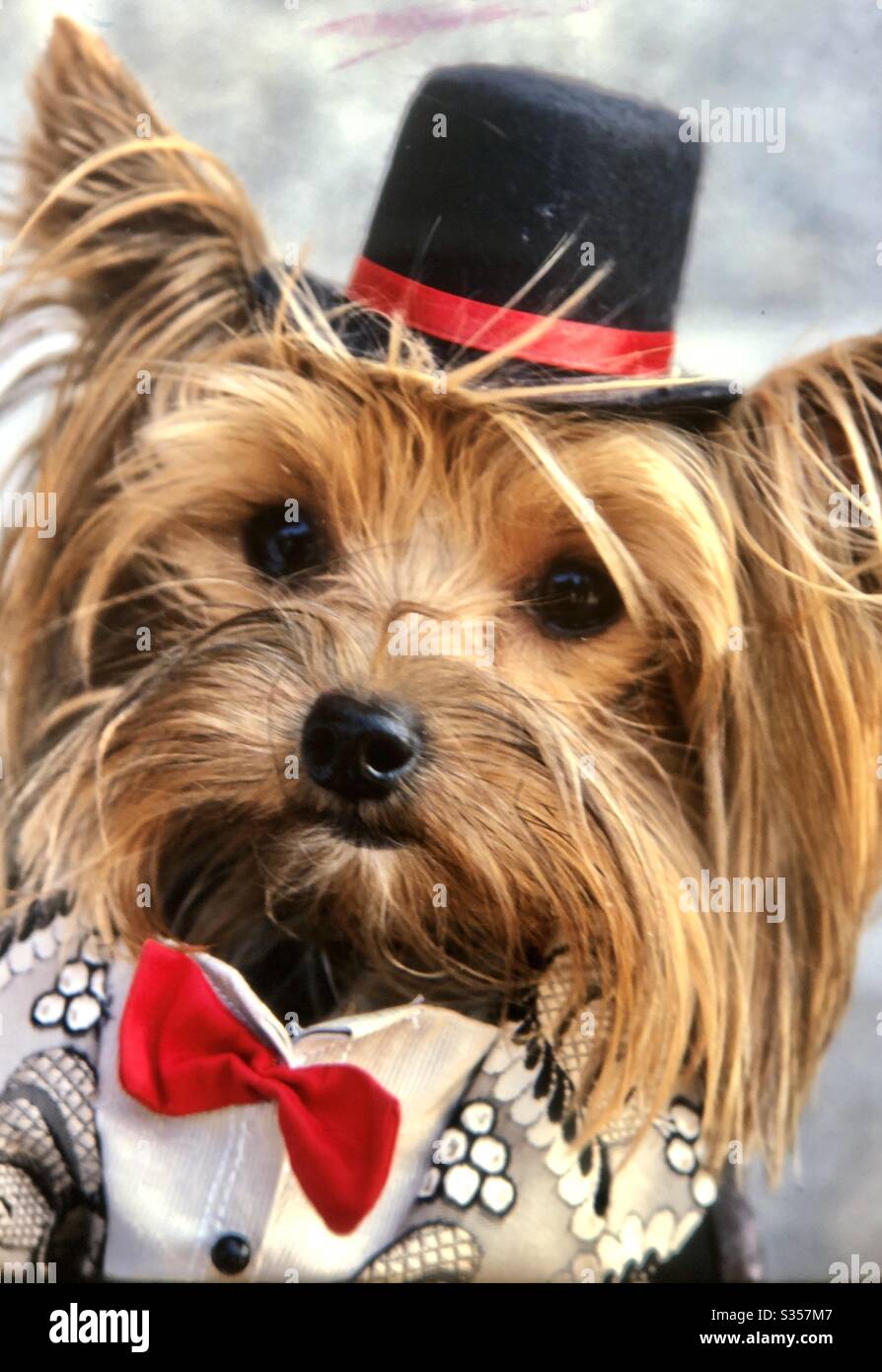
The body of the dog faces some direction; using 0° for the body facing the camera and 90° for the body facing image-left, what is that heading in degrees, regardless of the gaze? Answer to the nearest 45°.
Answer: approximately 0°
